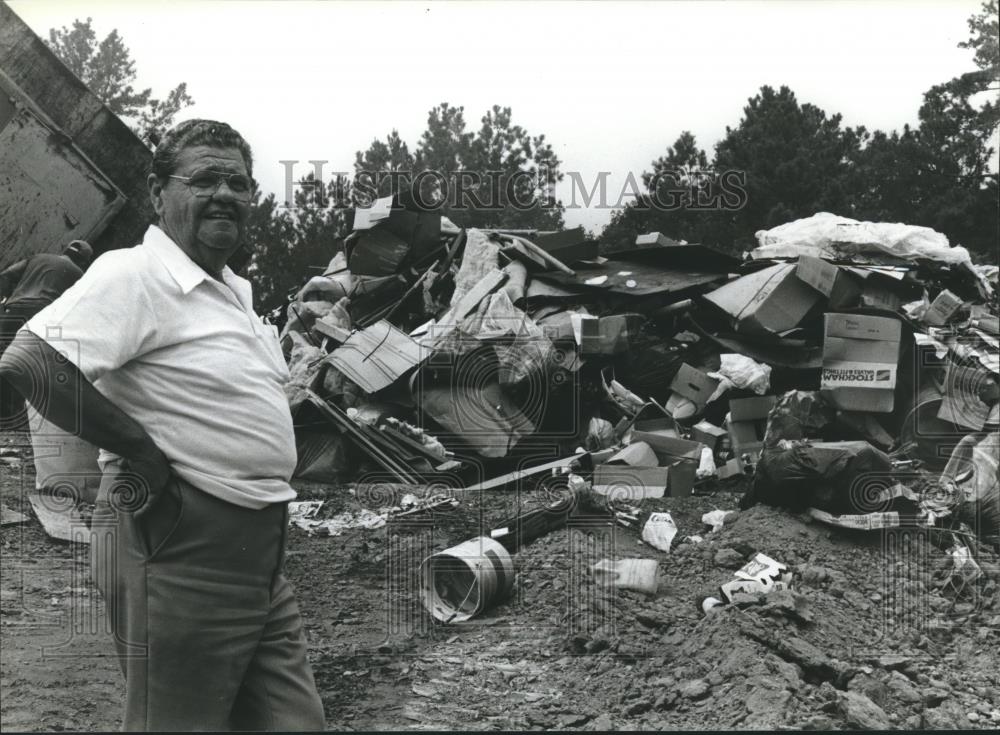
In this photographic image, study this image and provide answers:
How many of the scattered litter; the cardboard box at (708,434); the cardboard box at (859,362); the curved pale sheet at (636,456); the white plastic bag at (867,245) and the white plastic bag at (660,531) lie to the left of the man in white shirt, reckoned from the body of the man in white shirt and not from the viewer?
6

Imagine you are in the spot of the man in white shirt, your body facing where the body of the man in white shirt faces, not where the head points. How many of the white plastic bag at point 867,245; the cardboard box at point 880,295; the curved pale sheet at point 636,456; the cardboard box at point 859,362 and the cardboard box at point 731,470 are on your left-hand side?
5

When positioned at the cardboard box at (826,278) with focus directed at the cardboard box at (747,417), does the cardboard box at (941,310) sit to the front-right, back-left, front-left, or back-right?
back-left

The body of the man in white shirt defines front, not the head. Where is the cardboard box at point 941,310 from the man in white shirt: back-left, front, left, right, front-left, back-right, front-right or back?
left

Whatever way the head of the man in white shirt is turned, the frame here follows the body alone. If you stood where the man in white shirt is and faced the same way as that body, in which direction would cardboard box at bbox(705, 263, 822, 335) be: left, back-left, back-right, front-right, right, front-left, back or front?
left

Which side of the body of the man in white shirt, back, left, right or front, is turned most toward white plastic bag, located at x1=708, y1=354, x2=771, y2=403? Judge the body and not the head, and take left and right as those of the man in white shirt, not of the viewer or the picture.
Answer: left

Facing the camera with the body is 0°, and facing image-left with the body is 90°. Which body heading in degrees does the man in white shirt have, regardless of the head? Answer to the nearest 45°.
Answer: approximately 315°

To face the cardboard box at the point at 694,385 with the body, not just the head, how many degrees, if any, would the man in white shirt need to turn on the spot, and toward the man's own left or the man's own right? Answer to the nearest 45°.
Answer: approximately 90° to the man's own left

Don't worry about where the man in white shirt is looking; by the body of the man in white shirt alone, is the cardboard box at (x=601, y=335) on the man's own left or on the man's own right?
on the man's own left

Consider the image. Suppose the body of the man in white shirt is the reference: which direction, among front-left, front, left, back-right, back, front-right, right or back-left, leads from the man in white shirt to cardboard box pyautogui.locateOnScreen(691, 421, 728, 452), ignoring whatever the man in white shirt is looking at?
left
